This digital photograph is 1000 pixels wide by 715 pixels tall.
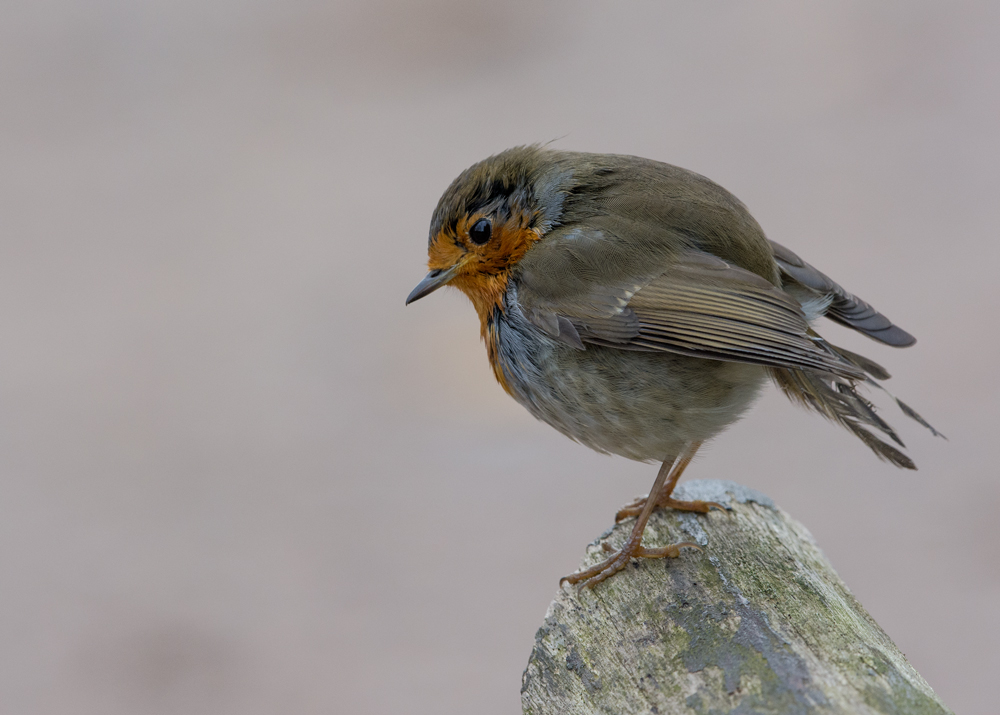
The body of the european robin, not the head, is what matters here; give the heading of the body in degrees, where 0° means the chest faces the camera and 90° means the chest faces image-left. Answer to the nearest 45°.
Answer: approximately 90°
